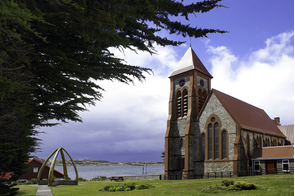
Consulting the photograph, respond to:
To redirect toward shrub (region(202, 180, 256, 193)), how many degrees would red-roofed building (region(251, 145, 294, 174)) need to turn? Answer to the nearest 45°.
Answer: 0° — it already faces it

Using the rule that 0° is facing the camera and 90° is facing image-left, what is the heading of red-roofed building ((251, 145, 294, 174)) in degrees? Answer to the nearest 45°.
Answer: approximately 0°

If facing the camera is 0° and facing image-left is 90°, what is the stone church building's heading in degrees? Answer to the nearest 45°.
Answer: approximately 45°

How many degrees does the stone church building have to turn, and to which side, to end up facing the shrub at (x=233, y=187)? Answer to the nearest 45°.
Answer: approximately 45° to its left
